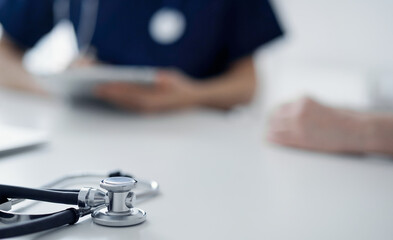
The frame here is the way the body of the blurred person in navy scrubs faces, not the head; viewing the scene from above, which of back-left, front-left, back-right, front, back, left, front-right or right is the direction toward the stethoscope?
front

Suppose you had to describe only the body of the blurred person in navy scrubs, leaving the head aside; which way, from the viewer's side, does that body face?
toward the camera
